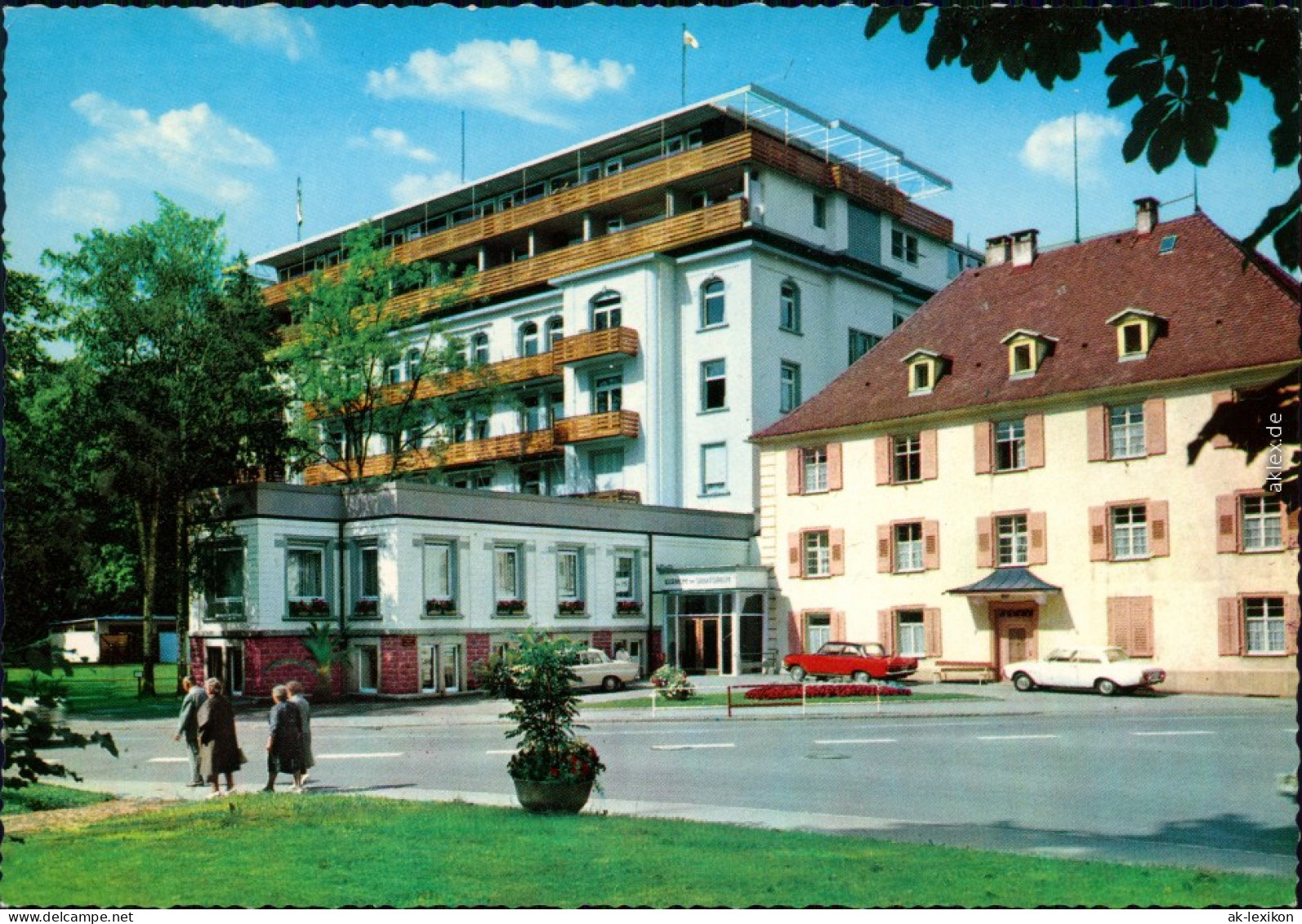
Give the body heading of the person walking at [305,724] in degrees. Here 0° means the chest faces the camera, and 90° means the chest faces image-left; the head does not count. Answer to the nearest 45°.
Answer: approximately 90°

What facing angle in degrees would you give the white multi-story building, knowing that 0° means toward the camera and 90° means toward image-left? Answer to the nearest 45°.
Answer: approximately 45°

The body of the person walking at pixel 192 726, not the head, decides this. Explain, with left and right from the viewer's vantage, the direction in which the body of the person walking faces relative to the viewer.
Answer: facing to the left of the viewer

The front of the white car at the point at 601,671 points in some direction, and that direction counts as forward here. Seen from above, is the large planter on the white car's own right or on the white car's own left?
on the white car's own left

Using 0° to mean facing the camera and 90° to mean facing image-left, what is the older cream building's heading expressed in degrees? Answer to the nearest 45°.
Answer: approximately 45°

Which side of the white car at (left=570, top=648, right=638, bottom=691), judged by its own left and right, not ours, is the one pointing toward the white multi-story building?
right
